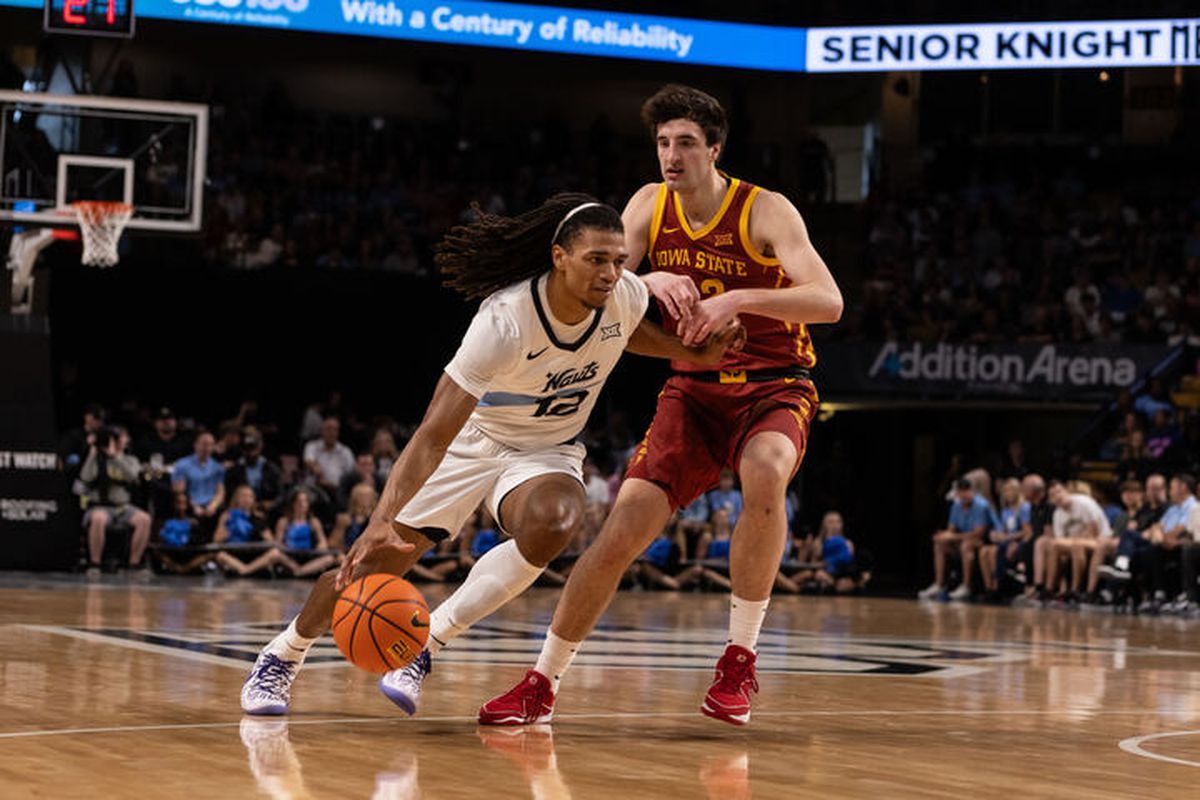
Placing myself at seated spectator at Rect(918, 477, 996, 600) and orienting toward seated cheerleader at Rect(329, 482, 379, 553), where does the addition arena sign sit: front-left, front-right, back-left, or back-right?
back-right

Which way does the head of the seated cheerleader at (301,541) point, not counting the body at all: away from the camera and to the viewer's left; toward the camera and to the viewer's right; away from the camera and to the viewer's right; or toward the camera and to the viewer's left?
toward the camera and to the viewer's right

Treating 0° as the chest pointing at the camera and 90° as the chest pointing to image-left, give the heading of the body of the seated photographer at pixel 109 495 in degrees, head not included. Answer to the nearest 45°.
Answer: approximately 0°

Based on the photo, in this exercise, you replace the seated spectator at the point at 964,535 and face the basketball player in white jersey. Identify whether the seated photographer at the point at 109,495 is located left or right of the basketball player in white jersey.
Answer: right
